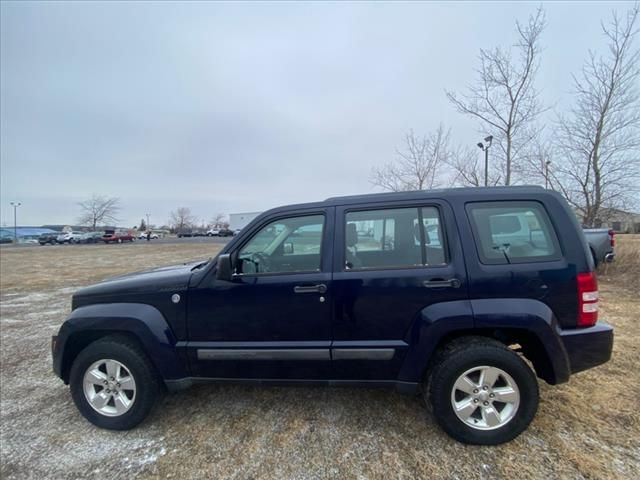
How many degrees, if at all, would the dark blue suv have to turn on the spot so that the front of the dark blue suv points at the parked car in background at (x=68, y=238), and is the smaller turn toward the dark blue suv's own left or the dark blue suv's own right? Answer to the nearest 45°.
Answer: approximately 45° to the dark blue suv's own right

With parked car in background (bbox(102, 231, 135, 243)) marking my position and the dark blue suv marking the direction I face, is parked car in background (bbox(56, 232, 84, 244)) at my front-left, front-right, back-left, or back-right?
back-right

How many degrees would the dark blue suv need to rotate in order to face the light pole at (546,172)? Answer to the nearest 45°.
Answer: approximately 135° to its right

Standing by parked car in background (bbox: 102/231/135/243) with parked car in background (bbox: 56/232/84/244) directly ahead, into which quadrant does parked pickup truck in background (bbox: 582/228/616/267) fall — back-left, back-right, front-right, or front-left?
back-left

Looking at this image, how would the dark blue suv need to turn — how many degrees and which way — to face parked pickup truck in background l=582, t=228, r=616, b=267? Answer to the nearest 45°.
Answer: approximately 135° to its right

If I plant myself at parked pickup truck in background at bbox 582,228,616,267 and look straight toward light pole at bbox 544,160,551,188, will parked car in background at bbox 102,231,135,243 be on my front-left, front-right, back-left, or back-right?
front-left

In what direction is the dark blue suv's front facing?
to the viewer's left

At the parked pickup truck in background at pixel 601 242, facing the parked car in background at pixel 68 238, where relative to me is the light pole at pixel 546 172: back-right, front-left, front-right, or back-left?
front-right

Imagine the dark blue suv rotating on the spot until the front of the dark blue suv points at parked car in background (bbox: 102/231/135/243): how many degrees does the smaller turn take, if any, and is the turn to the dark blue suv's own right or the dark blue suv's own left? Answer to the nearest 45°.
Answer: approximately 45° to the dark blue suv's own right

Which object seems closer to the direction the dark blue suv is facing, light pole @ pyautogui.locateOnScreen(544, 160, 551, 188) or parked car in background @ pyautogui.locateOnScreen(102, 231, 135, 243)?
the parked car in background

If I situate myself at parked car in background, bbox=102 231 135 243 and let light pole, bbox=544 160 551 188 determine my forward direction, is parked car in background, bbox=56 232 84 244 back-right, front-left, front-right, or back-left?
back-right
